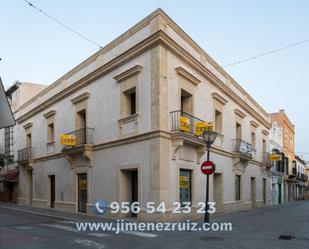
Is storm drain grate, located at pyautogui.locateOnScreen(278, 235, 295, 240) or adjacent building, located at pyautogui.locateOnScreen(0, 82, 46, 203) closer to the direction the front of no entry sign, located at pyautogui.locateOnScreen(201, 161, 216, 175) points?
the storm drain grate

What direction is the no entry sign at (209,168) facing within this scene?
toward the camera
